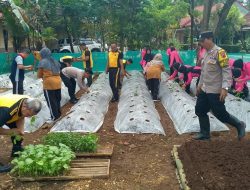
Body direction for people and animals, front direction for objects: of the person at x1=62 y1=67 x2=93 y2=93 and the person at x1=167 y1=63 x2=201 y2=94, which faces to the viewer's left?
the person at x1=167 y1=63 x2=201 y2=94

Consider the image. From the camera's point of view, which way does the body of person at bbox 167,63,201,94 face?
to the viewer's left

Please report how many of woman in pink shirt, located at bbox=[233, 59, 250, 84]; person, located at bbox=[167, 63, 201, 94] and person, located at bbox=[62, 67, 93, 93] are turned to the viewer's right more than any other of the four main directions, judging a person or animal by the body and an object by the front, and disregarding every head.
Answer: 1

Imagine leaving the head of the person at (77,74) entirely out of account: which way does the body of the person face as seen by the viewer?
to the viewer's right

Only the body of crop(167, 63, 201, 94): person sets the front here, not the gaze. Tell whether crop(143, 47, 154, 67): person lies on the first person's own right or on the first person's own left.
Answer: on the first person's own right

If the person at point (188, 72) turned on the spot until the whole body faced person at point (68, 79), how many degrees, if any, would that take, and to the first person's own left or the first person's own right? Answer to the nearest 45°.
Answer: approximately 45° to the first person's own left

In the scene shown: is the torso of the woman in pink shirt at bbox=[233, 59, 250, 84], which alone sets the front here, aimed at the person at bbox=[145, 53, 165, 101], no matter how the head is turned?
yes

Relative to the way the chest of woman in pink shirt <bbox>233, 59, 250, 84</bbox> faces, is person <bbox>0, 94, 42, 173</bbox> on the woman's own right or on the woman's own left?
on the woman's own left

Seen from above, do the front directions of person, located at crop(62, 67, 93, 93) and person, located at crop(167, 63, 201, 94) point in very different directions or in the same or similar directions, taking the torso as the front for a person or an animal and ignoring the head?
very different directions

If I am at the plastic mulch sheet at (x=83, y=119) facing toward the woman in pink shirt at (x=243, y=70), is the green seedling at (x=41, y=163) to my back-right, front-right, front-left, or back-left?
back-right

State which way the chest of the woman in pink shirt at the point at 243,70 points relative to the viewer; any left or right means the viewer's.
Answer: facing to the left of the viewer
